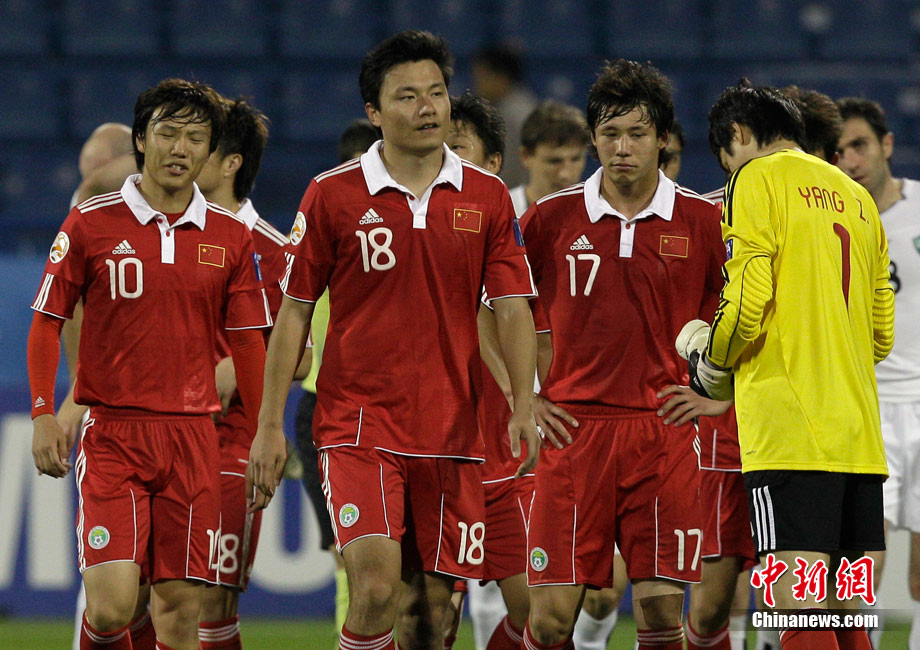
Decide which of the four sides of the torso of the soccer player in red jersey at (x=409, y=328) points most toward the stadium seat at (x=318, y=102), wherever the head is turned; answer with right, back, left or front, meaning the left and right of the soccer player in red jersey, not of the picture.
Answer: back

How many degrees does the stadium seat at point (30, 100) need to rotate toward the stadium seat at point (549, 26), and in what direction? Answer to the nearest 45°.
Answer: approximately 90° to its left

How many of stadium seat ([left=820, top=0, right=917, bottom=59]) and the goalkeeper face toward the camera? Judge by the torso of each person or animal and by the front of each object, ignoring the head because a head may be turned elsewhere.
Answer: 1

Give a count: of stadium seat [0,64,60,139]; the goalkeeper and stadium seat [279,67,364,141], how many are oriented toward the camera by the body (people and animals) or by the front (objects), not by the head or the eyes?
2

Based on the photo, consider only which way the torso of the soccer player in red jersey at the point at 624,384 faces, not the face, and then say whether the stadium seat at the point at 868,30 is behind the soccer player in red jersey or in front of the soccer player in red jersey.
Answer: behind

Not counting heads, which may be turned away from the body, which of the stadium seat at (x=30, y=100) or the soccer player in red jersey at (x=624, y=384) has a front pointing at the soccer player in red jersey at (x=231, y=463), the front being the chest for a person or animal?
the stadium seat

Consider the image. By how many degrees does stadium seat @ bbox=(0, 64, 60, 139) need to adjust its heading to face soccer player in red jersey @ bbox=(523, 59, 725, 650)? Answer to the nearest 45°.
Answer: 0° — it already faces them

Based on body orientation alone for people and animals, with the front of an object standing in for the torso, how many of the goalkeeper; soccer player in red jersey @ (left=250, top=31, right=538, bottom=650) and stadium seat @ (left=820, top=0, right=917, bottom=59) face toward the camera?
2

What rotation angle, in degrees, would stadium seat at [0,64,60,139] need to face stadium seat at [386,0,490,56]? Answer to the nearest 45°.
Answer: approximately 90° to its left
